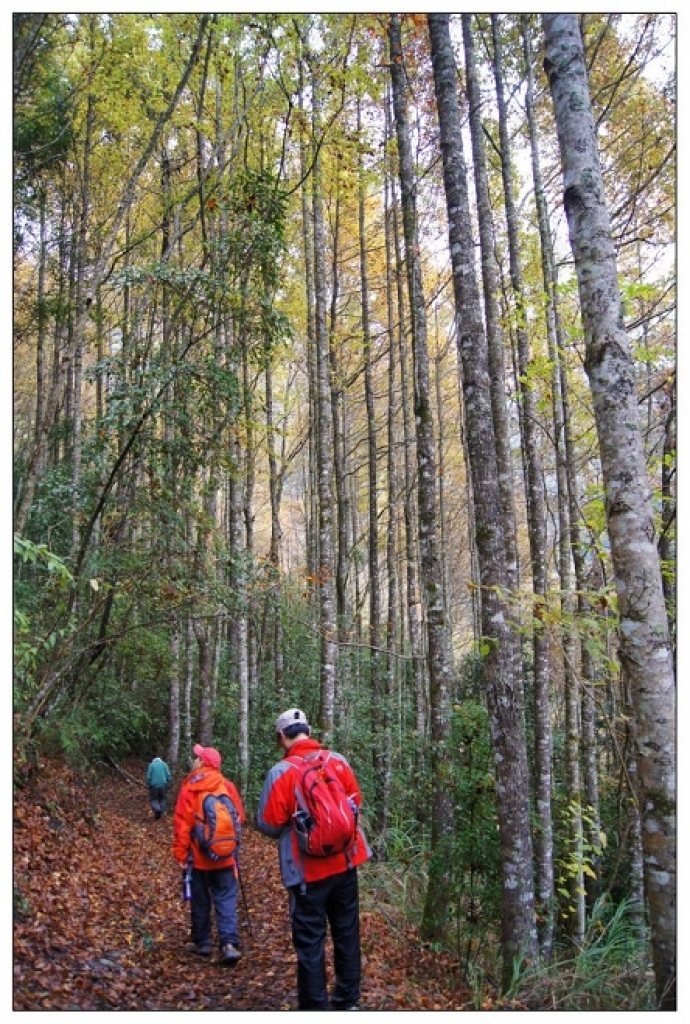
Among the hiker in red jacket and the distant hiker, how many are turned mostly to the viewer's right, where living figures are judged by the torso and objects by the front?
0

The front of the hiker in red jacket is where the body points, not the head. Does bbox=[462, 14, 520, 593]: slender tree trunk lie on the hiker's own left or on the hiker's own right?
on the hiker's own right

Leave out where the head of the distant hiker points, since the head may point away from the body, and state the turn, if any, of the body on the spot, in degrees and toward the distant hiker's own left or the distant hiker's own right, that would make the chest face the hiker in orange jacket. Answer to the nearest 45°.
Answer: approximately 180°

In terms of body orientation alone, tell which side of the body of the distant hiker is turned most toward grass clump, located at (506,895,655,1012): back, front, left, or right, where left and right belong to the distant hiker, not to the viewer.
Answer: back

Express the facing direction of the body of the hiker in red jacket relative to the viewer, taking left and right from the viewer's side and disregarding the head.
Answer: facing away from the viewer and to the left of the viewer

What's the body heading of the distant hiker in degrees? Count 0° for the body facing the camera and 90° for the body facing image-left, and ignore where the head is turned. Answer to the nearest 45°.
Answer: approximately 180°

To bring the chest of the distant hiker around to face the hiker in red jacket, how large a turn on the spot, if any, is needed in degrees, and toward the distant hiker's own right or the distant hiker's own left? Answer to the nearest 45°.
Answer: approximately 180°

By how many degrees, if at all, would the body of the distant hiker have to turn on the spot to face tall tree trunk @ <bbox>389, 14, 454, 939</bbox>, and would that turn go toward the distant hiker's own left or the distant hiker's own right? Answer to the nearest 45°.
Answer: approximately 180°

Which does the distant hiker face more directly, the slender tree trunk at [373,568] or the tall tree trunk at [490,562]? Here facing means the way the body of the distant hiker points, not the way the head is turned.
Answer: the slender tree trunk

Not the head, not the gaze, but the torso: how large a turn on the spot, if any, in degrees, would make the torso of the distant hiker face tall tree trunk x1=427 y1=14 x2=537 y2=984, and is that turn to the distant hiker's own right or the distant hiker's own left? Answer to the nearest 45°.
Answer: approximately 180°
